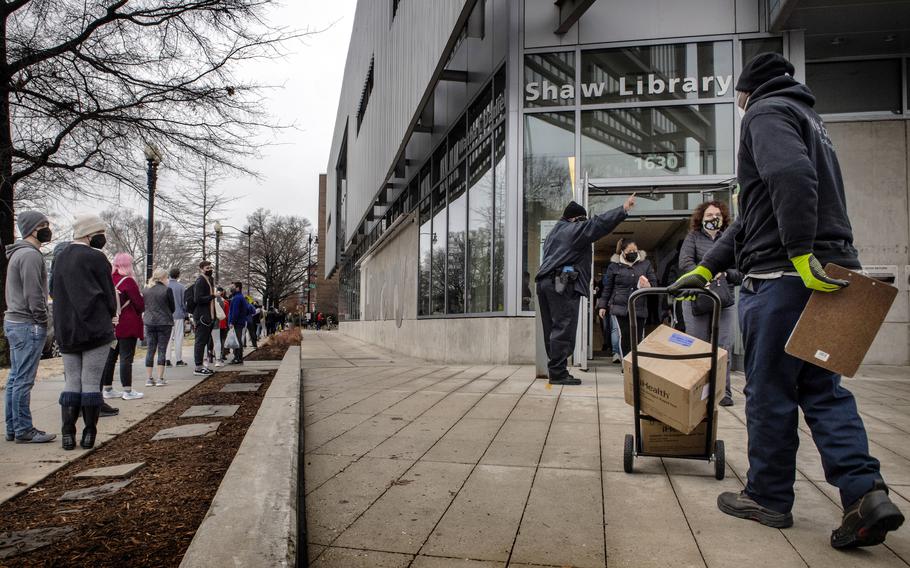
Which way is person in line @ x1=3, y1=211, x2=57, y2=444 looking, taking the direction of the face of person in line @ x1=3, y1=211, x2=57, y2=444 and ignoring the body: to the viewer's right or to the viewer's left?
to the viewer's right

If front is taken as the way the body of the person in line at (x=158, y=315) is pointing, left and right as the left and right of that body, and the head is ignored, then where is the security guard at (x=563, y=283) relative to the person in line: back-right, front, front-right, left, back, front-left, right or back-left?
right

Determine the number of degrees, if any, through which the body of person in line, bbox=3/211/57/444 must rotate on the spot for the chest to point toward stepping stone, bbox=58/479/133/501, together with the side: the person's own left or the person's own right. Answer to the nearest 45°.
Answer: approximately 90° to the person's own right

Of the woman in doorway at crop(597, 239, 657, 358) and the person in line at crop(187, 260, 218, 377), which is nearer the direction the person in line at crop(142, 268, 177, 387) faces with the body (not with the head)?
the person in line

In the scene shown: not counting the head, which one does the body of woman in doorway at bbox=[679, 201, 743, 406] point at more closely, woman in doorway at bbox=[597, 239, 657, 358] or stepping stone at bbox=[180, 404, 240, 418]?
the stepping stone

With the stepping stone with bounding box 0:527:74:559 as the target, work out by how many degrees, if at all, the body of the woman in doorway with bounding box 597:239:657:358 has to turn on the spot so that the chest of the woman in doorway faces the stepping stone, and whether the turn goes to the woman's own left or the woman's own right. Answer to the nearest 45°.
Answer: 0° — they already face it

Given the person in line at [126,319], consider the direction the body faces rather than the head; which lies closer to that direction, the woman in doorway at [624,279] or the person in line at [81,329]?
the woman in doorway

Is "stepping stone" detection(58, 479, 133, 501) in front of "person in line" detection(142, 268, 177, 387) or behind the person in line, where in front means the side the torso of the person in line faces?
behind

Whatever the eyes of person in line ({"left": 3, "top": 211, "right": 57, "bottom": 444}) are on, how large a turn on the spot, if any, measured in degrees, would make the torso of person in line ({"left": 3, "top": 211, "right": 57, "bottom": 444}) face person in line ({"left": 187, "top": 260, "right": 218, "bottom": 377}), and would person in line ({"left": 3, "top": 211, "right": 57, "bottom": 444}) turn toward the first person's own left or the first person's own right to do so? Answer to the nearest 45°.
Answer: approximately 45° to the first person's own left

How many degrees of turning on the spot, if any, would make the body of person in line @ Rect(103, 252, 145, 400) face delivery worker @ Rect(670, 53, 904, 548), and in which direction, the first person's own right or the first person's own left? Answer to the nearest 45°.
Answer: approximately 90° to the first person's own right
